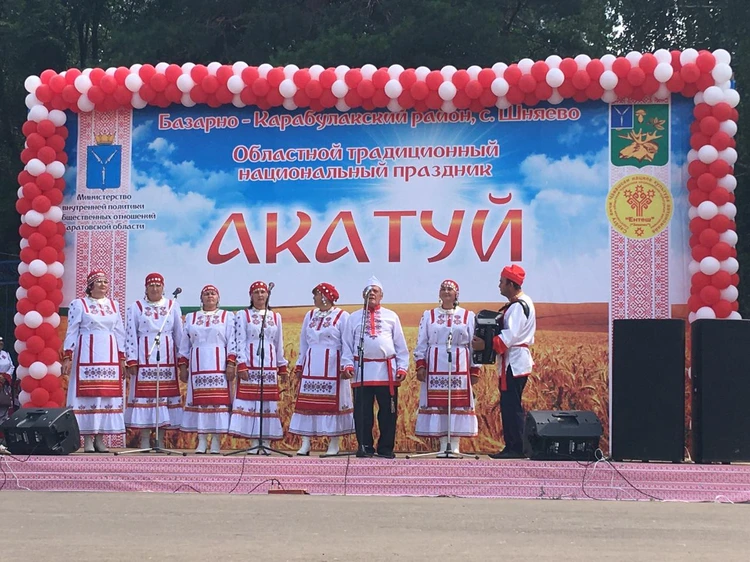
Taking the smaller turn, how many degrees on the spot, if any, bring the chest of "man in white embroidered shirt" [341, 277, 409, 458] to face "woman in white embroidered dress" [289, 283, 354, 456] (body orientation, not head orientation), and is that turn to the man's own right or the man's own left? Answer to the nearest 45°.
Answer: approximately 135° to the man's own right

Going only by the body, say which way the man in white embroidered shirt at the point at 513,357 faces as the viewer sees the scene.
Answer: to the viewer's left

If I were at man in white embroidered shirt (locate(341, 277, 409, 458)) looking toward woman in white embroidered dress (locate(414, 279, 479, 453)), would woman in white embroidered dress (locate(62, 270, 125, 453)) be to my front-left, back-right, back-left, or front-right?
back-left

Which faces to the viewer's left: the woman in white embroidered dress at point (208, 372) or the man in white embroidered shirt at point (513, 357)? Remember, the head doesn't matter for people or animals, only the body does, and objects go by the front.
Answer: the man in white embroidered shirt

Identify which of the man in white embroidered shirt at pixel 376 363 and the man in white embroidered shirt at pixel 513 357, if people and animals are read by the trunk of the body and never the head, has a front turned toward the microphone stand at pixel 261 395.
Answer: the man in white embroidered shirt at pixel 513 357
